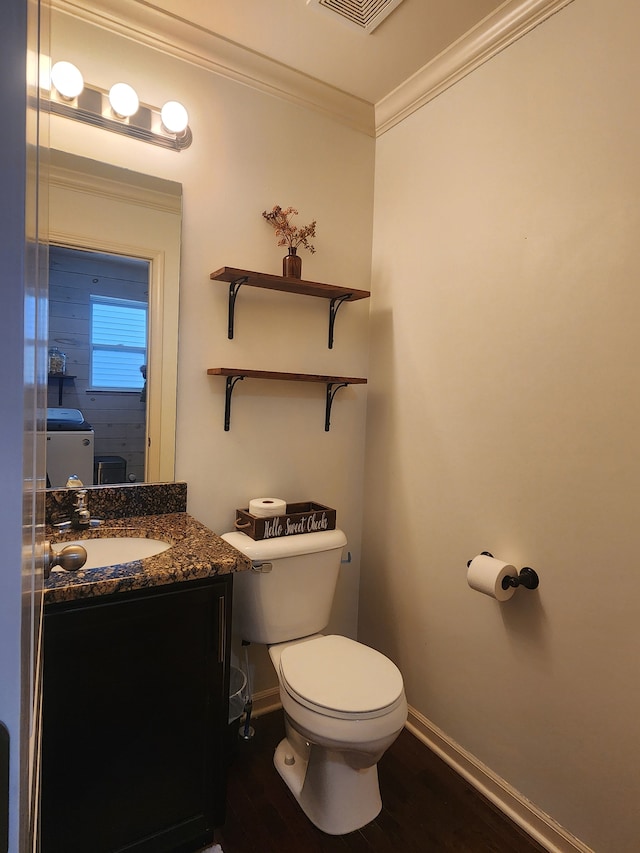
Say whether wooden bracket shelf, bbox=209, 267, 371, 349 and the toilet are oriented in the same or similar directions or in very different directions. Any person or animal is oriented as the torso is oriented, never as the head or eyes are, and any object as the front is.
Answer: same or similar directions

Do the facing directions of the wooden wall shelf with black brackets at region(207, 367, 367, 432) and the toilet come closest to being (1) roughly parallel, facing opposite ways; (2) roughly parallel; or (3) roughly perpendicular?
roughly parallel

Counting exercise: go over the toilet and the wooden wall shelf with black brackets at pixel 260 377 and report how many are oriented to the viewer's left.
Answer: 0

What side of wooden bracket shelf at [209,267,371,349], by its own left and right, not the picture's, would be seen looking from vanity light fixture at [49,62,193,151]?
right

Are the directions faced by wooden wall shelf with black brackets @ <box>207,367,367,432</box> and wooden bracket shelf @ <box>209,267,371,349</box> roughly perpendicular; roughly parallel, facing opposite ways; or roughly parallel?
roughly parallel

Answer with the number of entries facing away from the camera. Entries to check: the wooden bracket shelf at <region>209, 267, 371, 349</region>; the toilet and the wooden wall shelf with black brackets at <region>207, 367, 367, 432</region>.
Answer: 0

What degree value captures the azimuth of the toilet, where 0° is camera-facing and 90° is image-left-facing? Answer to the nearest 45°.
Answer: approximately 315°

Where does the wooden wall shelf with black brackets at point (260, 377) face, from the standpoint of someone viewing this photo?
facing the viewer and to the right of the viewer

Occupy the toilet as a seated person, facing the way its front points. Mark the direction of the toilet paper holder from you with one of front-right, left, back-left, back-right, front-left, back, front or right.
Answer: front-left
